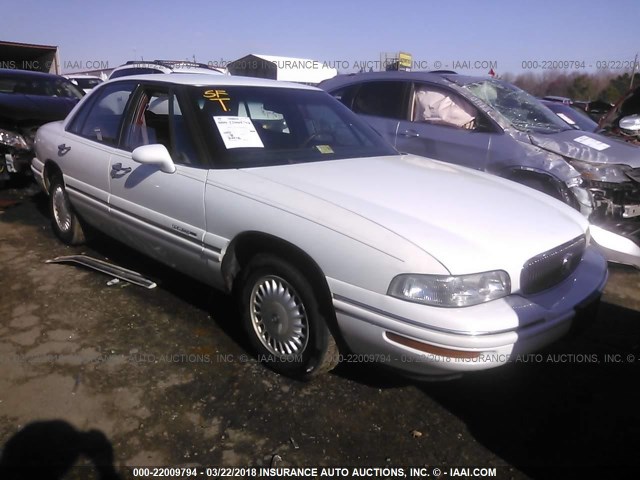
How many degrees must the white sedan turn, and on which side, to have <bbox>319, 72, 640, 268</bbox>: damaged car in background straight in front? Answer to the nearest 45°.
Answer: approximately 90° to its left

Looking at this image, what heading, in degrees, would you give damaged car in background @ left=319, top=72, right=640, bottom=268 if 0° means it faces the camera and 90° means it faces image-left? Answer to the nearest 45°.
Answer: approximately 315°

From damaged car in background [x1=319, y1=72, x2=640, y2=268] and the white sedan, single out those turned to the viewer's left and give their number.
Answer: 0

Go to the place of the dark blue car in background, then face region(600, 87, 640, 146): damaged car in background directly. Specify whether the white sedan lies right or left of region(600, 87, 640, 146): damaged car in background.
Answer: right

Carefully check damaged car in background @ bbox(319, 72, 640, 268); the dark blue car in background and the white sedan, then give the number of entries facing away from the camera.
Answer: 0

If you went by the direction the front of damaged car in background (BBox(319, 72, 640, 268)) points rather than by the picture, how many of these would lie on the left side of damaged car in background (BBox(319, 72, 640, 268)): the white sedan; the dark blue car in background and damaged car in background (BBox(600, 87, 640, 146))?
1

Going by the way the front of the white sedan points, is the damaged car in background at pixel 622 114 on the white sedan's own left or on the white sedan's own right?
on the white sedan's own left

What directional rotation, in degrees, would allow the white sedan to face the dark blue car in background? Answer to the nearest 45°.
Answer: approximately 180°

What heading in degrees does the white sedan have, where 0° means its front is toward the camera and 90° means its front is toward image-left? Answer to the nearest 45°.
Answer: approximately 315°
